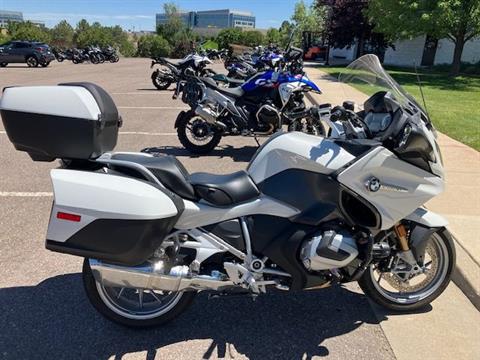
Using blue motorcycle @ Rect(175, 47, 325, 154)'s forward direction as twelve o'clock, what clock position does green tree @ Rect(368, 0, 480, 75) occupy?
The green tree is roughly at 10 o'clock from the blue motorcycle.

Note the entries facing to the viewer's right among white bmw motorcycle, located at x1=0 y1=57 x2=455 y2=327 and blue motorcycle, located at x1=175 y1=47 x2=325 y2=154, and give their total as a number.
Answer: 2

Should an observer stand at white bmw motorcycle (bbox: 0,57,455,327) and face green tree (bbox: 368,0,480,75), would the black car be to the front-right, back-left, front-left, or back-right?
front-left

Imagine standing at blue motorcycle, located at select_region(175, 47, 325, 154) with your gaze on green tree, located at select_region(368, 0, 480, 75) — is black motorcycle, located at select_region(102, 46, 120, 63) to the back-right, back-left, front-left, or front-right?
front-left

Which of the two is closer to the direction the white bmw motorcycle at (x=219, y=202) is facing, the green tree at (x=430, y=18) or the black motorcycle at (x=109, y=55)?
the green tree

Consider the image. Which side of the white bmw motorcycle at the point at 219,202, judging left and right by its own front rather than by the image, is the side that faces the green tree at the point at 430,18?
left

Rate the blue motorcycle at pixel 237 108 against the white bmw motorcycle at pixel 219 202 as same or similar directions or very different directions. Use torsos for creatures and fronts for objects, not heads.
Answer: same or similar directions

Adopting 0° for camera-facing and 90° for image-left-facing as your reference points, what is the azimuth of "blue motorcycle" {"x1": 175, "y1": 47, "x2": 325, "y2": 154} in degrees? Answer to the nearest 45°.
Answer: approximately 270°

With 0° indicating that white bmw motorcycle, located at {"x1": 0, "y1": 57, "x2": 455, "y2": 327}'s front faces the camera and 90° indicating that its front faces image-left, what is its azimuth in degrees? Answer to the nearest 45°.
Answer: approximately 270°
